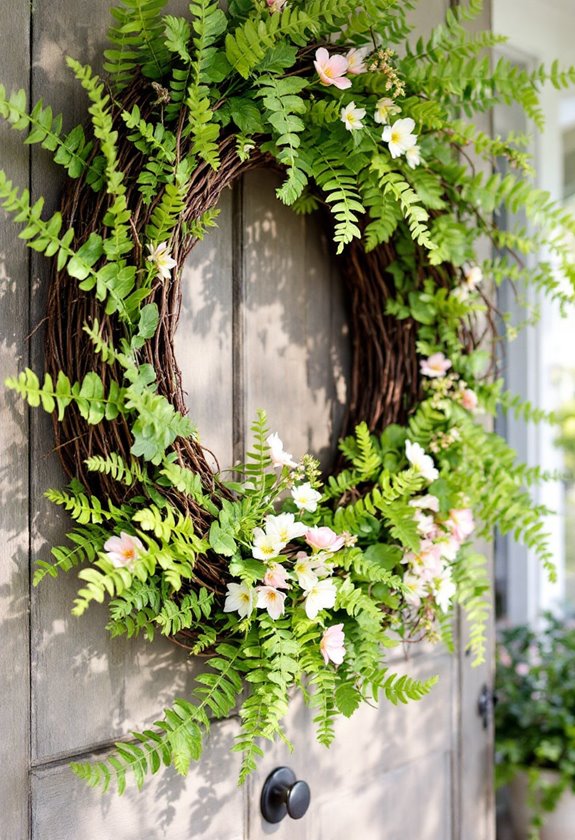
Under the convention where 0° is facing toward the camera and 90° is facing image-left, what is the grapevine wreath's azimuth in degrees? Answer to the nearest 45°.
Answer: approximately 315°
